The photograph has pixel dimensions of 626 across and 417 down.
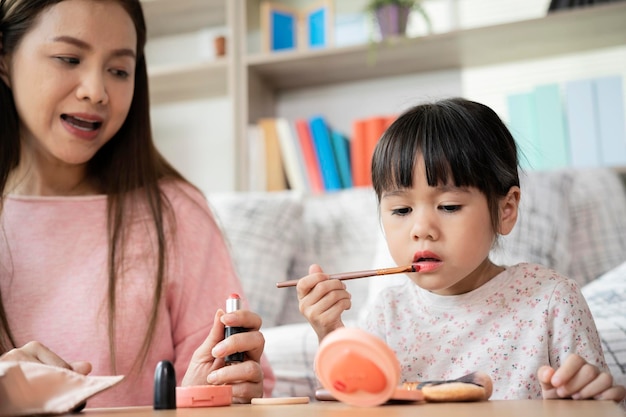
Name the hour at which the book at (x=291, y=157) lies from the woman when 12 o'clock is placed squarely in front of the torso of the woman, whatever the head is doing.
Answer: The book is roughly at 7 o'clock from the woman.

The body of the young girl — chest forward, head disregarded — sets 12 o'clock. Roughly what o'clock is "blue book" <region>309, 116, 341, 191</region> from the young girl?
The blue book is roughly at 4 o'clock from the young girl.

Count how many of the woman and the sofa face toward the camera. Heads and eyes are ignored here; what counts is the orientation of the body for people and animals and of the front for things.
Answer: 2

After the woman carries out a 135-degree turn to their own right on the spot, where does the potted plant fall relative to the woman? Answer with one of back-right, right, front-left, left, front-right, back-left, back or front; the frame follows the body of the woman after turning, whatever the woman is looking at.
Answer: right

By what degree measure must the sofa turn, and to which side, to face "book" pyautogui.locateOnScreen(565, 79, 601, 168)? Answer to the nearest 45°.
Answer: approximately 135° to its left

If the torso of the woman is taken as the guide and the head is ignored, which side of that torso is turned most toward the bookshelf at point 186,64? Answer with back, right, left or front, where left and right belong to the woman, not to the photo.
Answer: back

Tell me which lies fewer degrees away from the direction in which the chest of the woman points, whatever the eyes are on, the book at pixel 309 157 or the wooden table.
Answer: the wooden table

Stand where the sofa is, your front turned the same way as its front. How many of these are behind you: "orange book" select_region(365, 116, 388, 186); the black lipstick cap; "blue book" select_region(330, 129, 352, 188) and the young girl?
2

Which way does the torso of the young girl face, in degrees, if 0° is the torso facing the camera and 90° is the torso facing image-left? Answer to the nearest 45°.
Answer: approximately 45°

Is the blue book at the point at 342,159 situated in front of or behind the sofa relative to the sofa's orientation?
behind
